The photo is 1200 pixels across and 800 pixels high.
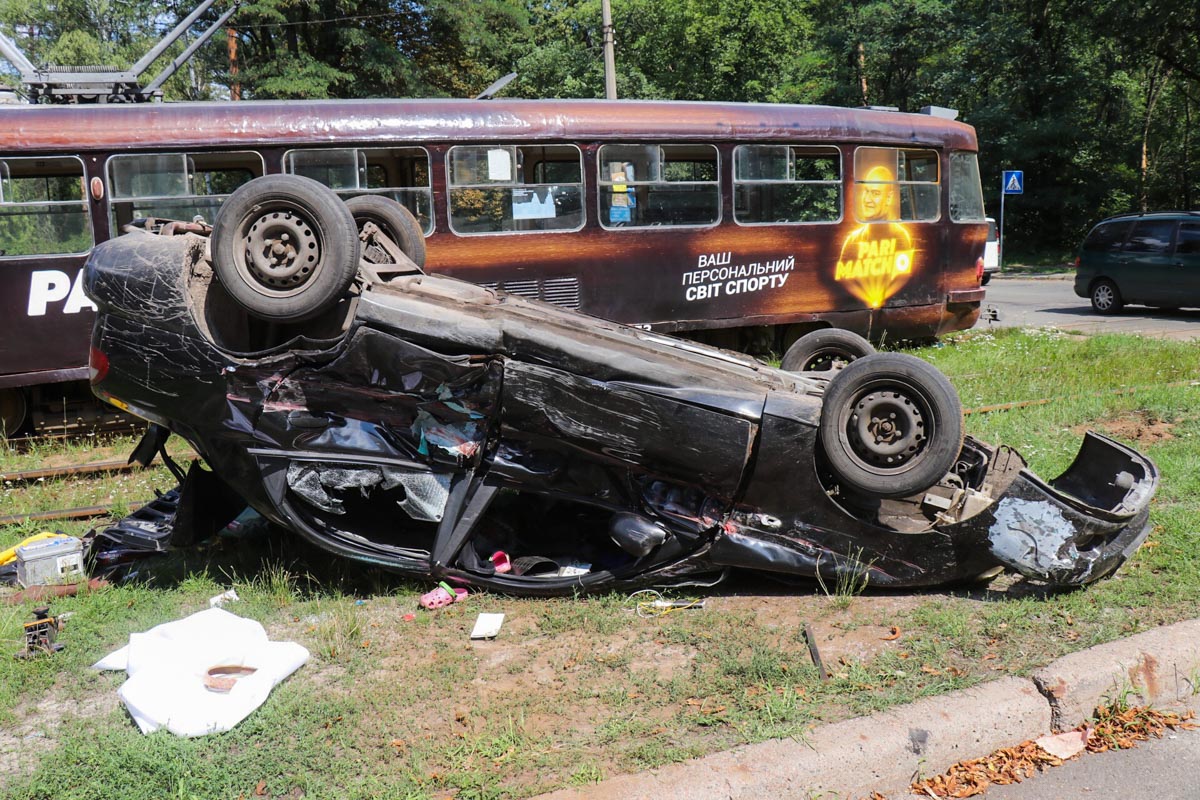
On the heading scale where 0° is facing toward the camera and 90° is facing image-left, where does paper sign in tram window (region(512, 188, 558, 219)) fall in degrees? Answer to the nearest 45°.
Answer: approximately 0°

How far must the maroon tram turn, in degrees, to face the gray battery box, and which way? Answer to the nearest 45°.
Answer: approximately 45° to its left

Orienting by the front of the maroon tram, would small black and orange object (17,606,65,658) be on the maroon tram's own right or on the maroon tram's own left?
on the maroon tram's own left

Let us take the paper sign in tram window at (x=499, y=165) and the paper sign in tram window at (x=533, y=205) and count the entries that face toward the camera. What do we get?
2

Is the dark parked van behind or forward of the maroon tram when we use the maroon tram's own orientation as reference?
behind

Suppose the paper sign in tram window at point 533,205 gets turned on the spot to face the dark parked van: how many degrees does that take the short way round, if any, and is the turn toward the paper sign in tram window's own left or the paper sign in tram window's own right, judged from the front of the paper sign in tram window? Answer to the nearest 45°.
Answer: approximately 135° to the paper sign in tram window's own left

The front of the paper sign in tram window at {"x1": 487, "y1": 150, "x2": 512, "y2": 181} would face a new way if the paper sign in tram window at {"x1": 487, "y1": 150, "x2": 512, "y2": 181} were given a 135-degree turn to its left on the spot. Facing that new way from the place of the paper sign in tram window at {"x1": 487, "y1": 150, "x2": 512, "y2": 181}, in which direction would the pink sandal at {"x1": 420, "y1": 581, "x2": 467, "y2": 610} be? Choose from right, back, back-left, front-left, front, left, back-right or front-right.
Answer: back-right

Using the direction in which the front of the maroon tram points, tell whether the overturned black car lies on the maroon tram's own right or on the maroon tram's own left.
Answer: on the maroon tram's own left

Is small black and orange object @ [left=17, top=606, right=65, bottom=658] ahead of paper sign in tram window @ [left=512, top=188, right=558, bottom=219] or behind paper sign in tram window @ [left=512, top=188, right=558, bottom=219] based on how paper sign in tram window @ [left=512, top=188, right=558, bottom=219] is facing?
ahead

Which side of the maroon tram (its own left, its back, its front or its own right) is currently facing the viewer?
left
